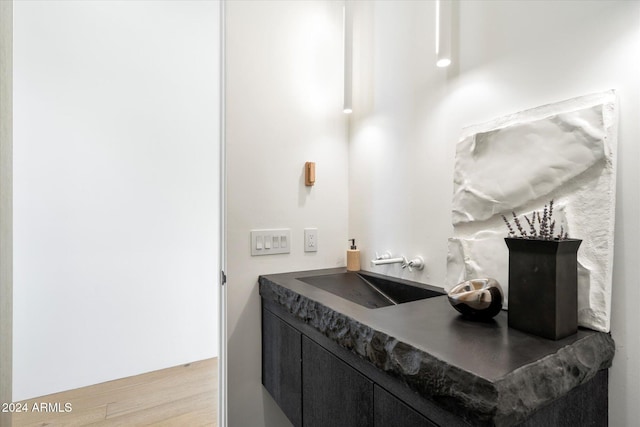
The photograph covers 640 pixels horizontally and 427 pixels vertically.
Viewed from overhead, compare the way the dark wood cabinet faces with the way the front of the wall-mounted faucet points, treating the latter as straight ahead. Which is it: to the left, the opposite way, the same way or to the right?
the same way

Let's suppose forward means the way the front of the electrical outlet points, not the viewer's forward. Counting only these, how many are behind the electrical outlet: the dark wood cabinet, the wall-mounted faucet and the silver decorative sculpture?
0

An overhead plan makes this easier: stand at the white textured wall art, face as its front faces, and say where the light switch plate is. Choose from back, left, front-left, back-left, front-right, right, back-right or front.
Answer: front-right

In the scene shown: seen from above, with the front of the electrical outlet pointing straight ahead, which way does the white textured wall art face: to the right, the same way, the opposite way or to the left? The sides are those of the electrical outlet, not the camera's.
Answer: to the right

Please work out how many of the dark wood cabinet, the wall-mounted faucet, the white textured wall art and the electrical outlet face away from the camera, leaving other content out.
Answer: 0

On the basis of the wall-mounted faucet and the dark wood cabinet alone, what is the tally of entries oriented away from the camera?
0

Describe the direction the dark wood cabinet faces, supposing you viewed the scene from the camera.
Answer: facing the viewer and to the left of the viewer

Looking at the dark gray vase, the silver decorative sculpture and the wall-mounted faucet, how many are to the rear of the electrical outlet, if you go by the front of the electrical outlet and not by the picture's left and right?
0

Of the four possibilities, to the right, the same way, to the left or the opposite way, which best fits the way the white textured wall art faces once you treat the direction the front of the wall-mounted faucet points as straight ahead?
the same way

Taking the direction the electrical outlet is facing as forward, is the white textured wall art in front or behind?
in front

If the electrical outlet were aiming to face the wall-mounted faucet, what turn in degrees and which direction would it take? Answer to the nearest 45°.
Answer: approximately 45° to its left
